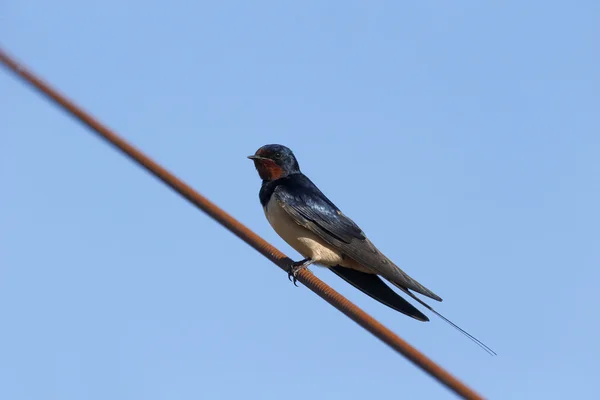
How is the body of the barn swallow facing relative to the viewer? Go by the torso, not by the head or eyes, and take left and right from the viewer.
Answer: facing to the left of the viewer
